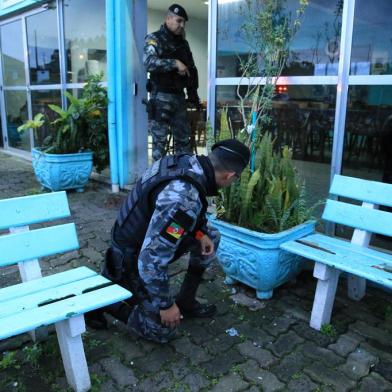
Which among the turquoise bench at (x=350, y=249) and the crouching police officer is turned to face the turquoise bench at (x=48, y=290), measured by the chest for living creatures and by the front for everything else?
the turquoise bench at (x=350, y=249)

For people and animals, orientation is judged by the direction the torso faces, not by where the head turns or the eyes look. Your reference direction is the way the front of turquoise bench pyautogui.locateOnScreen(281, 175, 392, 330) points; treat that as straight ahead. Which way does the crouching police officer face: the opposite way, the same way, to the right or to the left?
the opposite way

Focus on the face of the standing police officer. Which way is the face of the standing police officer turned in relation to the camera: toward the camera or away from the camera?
toward the camera

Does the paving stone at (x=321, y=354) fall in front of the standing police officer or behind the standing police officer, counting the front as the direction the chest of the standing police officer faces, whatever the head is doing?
in front

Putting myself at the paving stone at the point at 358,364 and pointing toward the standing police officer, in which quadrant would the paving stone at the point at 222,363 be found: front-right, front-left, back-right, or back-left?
front-left

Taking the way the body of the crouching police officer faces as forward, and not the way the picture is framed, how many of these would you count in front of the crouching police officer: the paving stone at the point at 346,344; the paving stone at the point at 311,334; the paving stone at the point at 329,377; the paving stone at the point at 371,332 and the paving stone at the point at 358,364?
5

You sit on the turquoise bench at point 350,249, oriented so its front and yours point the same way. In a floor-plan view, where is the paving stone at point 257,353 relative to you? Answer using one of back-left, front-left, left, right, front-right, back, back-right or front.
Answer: front

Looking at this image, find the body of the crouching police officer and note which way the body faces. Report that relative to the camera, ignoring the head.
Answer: to the viewer's right

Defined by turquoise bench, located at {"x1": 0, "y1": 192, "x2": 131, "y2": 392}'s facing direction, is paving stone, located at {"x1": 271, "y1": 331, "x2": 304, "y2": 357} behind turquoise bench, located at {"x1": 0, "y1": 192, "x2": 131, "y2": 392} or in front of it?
in front

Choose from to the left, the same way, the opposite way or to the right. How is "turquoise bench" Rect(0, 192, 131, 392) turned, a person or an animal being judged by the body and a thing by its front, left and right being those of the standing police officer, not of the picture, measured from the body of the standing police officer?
the same way

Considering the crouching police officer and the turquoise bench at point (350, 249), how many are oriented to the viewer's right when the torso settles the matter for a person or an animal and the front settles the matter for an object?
1

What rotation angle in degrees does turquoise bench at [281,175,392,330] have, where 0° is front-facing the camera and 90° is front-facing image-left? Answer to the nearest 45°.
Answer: approximately 45°

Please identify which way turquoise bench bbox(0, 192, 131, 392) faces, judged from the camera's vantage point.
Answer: facing the viewer and to the right of the viewer
